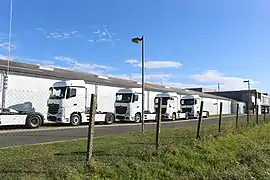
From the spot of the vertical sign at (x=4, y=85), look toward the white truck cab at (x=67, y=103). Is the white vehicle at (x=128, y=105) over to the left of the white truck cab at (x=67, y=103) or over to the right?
left

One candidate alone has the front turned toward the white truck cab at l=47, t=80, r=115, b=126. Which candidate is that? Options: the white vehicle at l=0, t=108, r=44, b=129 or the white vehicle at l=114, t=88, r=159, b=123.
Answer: the white vehicle at l=114, t=88, r=159, b=123

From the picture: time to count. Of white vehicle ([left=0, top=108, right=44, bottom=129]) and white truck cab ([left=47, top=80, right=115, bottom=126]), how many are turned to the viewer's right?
0

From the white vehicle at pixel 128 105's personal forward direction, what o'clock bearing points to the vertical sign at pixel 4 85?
The vertical sign is roughly at 1 o'clock from the white vehicle.

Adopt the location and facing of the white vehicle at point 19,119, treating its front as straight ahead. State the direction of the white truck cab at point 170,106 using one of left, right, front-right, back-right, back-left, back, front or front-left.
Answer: back-right

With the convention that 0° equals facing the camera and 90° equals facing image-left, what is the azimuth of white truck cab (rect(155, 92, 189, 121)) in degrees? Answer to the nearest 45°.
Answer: approximately 45°

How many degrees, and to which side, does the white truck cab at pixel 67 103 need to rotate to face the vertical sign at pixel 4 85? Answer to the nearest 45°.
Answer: approximately 90° to its right

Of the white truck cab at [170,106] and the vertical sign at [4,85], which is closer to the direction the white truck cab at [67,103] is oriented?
the vertical sign

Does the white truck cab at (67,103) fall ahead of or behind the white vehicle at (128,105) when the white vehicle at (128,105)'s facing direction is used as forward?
ahead

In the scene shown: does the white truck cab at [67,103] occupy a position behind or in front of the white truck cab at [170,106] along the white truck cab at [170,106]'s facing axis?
in front

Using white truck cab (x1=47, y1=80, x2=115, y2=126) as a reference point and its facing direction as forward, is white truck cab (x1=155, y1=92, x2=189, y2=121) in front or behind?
behind

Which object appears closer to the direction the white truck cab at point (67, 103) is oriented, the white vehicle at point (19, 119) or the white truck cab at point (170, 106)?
the white vehicle

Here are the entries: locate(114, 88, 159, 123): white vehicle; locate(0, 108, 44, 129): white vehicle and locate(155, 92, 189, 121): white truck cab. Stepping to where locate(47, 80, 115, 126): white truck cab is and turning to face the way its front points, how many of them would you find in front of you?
1

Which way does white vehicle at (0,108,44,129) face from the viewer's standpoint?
to the viewer's left

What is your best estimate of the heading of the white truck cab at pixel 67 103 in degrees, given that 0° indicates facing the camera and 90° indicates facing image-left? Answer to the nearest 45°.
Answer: approximately 45°
